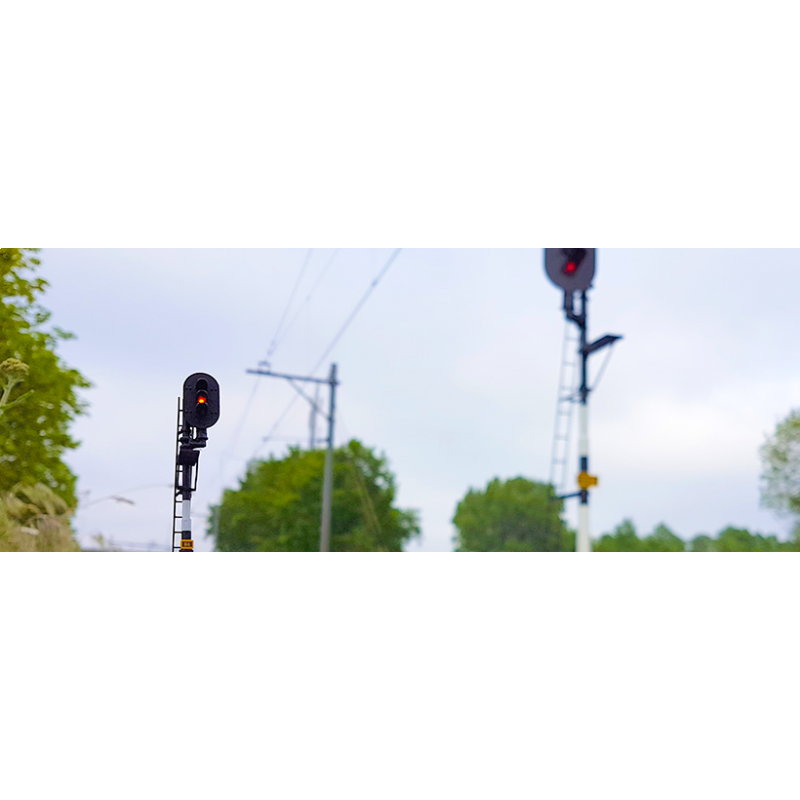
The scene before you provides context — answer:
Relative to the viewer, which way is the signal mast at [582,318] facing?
toward the camera

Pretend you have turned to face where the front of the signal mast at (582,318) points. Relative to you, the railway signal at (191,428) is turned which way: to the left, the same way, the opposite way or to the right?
the same way

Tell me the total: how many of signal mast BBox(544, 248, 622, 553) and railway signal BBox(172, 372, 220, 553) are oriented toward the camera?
2
